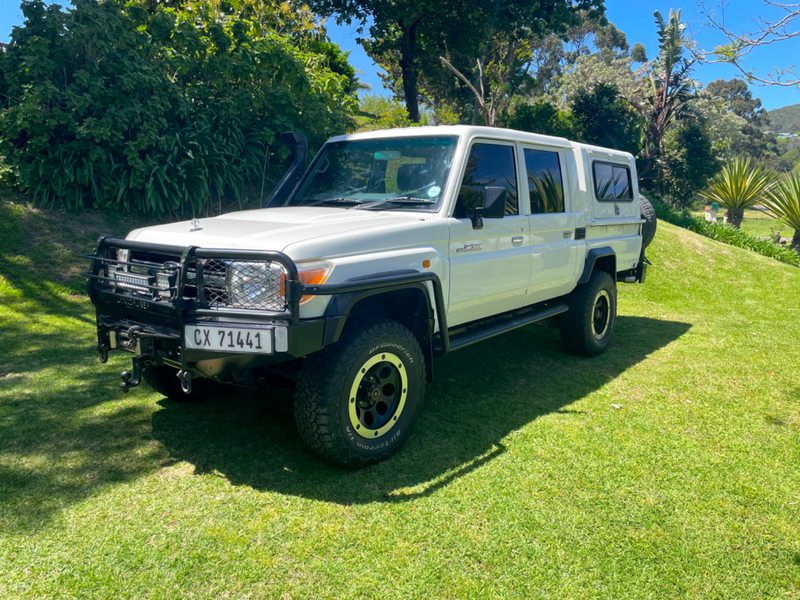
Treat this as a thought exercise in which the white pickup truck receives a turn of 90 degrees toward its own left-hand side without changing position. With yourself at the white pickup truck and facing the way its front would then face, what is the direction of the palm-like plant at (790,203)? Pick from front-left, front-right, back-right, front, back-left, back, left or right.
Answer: left

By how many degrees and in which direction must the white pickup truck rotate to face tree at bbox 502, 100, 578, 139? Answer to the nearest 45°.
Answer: approximately 135° to its right

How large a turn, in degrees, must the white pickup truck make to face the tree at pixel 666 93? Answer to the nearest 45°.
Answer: approximately 180°

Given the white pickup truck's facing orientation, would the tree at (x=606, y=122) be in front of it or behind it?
behind

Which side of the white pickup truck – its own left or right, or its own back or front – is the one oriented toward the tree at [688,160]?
back

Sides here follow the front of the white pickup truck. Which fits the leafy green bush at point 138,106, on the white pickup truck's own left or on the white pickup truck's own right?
on the white pickup truck's own right

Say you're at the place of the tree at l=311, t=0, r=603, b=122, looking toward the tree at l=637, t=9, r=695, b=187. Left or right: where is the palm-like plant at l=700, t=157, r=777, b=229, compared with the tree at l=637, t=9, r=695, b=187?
right

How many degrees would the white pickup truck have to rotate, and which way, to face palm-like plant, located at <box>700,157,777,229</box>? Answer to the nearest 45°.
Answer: approximately 180°

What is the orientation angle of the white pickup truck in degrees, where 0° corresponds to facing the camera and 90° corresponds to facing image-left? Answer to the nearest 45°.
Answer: approximately 45°

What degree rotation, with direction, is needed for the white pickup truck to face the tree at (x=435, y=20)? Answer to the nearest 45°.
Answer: approximately 135° to its right
